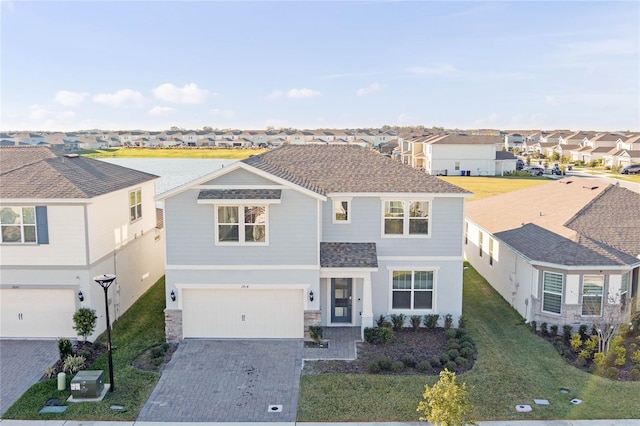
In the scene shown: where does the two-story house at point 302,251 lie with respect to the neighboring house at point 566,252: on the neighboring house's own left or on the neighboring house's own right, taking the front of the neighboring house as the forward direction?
on the neighboring house's own right

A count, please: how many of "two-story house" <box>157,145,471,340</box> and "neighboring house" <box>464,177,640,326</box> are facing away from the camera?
0

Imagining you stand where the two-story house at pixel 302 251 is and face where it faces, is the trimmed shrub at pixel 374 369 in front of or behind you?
in front

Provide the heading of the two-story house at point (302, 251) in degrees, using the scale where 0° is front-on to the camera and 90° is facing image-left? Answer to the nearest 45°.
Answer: approximately 0°

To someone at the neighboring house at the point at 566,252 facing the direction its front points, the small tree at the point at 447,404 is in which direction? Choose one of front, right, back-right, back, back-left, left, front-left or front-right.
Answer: front-right

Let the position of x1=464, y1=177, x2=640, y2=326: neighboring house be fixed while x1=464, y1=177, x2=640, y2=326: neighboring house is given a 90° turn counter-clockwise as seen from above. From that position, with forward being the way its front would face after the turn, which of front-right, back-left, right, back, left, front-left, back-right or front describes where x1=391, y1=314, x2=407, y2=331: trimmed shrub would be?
back

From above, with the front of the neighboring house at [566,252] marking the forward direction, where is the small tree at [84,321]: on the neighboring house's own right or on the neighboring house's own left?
on the neighboring house's own right

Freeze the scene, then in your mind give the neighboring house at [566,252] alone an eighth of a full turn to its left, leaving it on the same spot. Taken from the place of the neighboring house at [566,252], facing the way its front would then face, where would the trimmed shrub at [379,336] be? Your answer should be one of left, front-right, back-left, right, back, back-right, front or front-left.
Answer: back-right

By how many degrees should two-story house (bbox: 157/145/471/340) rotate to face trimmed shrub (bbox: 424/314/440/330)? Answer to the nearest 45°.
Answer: approximately 90° to its left

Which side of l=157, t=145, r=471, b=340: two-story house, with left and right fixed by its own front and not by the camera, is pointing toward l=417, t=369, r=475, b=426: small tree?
front

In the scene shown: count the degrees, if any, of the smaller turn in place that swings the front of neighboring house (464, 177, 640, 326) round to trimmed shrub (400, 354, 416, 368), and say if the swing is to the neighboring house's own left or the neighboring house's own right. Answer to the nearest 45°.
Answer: approximately 90° to the neighboring house's own right

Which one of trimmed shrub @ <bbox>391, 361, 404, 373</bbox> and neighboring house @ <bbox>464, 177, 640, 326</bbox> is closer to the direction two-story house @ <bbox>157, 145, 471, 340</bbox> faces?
the trimmed shrub

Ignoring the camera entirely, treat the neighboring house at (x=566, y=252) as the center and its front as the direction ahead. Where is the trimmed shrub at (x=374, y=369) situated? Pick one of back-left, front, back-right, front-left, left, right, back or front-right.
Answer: right

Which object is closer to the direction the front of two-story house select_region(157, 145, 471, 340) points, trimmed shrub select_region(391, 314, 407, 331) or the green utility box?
the green utility box

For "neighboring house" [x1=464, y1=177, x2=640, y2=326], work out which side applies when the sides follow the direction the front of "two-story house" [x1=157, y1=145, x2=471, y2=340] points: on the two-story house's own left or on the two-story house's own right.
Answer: on the two-story house's own left

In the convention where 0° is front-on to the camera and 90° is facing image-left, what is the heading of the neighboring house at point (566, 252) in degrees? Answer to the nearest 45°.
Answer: approximately 315°
